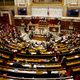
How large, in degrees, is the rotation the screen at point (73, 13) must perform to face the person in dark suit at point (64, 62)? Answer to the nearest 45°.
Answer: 0° — it already faces them

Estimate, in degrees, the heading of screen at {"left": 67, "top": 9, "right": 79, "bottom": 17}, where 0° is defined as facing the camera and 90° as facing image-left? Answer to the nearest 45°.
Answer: approximately 0°
